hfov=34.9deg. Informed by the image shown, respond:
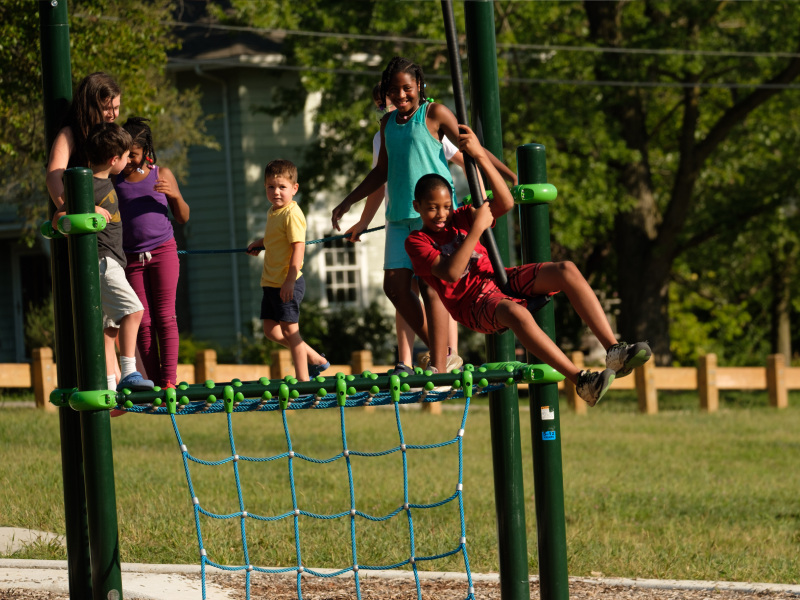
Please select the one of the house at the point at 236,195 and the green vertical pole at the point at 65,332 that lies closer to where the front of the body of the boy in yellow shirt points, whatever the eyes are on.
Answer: the green vertical pole

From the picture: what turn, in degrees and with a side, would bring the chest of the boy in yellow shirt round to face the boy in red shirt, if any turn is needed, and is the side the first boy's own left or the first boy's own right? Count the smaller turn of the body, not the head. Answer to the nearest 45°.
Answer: approximately 90° to the first boy's own left

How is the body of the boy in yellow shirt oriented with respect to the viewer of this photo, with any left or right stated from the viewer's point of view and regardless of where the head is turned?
facing the viewer and to the left of the viewer

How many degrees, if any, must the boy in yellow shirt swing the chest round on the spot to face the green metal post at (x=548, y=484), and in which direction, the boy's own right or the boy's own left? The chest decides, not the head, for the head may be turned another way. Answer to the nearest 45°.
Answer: approximately 90° to the boy's own left

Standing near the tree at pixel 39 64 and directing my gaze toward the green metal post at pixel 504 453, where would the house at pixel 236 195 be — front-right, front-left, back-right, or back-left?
back-left

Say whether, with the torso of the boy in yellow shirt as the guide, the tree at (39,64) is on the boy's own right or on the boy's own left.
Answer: on the boy's own right

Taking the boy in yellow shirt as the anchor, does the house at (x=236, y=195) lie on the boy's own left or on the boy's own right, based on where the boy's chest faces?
on the boy's own right

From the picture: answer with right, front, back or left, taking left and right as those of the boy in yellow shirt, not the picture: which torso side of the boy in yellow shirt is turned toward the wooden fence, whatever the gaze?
back

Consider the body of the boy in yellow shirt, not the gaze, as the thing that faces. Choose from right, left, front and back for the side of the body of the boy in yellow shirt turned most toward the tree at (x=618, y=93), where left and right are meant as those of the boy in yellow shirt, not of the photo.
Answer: back

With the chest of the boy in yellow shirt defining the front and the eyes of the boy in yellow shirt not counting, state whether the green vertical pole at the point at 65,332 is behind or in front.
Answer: in front
